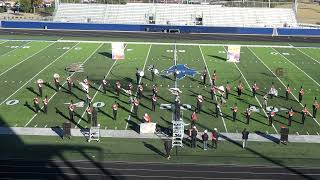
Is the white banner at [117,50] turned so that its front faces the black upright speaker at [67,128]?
yes

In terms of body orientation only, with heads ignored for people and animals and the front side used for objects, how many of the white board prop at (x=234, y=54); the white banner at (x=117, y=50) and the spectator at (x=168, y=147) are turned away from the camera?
1

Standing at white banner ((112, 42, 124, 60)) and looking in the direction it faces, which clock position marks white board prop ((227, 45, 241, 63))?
The white board prop is roughly at 9 o'clock from the white banner.

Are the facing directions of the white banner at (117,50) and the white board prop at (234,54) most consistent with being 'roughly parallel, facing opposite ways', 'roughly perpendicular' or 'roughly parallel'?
roughly parallel

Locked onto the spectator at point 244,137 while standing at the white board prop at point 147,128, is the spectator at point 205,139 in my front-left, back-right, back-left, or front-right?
front-right

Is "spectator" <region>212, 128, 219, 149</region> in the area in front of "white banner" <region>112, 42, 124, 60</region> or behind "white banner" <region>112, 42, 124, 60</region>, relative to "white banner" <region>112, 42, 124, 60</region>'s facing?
in front

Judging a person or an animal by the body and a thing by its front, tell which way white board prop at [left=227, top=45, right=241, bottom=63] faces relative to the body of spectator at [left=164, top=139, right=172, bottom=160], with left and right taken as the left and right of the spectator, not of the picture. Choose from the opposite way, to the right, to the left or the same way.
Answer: the opposite way

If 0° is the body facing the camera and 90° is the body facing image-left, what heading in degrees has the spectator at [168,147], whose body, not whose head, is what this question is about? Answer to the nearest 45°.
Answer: approximately 180°

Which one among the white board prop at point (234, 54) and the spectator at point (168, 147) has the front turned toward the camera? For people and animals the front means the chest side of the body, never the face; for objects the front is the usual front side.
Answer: the white board prop

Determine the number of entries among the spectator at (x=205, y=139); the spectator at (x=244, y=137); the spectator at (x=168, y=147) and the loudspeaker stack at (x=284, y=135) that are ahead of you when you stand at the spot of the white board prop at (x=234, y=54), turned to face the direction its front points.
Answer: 4

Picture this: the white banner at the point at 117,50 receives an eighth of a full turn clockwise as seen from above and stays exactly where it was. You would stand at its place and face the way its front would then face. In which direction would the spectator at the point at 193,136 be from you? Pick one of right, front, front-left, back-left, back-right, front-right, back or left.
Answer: front-left

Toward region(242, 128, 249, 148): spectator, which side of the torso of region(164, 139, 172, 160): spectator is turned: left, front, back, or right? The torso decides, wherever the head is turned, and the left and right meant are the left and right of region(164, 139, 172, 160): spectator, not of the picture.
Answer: right

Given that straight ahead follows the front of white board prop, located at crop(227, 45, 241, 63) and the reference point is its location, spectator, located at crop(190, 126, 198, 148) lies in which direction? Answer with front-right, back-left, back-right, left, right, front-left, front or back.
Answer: front

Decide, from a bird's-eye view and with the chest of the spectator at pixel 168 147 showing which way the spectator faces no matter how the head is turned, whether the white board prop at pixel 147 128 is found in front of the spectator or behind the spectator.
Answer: in front

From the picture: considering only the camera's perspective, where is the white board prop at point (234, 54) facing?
facing the viewer

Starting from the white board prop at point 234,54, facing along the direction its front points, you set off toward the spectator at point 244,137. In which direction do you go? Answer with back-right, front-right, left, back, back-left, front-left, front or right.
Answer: front
